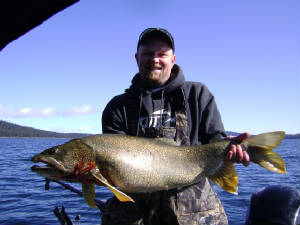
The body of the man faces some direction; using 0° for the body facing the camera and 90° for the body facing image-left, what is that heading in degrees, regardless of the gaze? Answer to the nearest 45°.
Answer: approximately 0°
